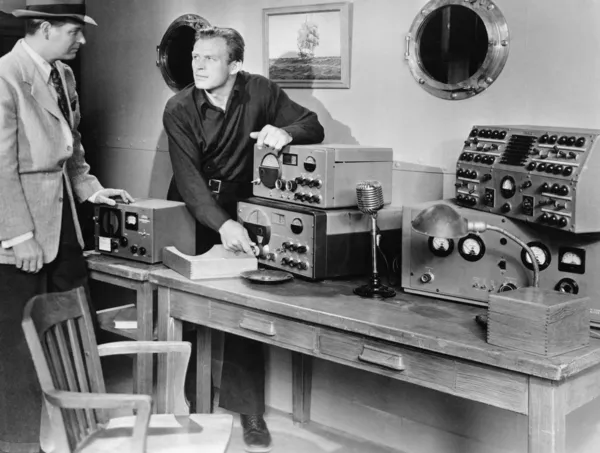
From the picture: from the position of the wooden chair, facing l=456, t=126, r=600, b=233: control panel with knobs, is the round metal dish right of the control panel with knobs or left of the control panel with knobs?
left

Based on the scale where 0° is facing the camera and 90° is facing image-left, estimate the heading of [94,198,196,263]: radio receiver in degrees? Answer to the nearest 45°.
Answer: approximately 45°

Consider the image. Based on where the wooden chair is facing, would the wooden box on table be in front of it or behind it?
in front

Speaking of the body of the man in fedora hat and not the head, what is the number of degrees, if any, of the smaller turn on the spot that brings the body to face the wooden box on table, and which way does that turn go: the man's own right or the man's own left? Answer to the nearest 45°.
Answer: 0° — they already face it

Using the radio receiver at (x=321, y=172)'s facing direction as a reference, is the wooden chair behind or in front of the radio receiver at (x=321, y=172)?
in front

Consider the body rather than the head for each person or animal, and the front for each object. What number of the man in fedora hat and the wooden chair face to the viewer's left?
0

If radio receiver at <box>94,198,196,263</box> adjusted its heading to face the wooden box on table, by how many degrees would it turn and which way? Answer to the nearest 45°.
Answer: approximately 90° to its left

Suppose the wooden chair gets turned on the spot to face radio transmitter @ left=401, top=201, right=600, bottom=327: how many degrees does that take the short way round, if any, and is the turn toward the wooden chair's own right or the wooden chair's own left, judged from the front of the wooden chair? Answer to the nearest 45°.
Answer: approximately 45° to the wooden chair's own left

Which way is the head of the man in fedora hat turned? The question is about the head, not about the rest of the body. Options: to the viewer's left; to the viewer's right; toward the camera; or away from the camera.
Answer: to the viewer's right

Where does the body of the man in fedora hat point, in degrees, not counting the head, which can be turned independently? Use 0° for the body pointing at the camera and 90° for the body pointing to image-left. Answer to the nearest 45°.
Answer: approximately 315°

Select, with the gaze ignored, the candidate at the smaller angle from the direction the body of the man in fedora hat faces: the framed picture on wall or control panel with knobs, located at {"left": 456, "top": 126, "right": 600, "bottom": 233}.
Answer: the control panel with knobs
